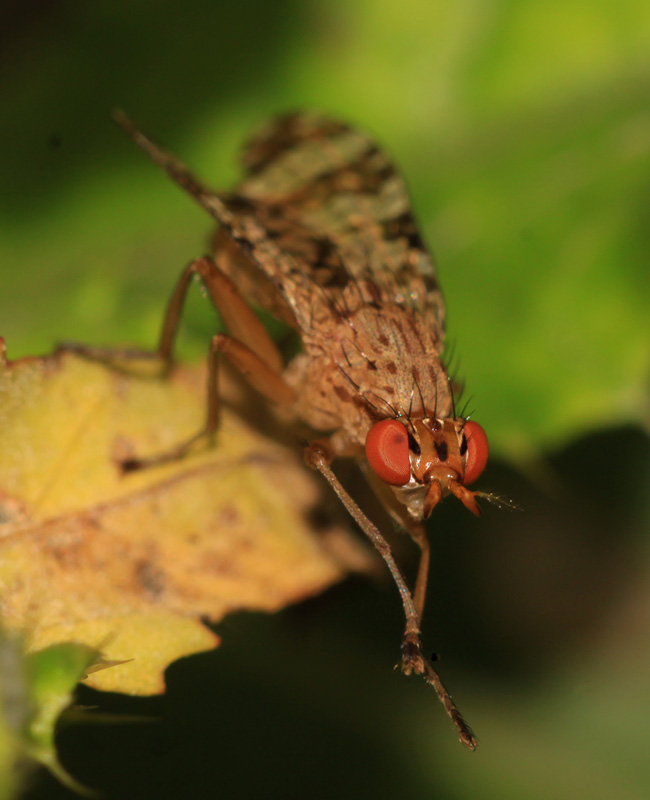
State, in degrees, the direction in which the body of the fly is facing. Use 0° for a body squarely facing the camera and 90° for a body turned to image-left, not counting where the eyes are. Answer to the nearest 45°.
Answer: approximately 315°
